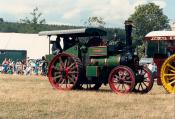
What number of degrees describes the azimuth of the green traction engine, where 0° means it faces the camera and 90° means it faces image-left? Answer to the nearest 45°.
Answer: approximately 315°
